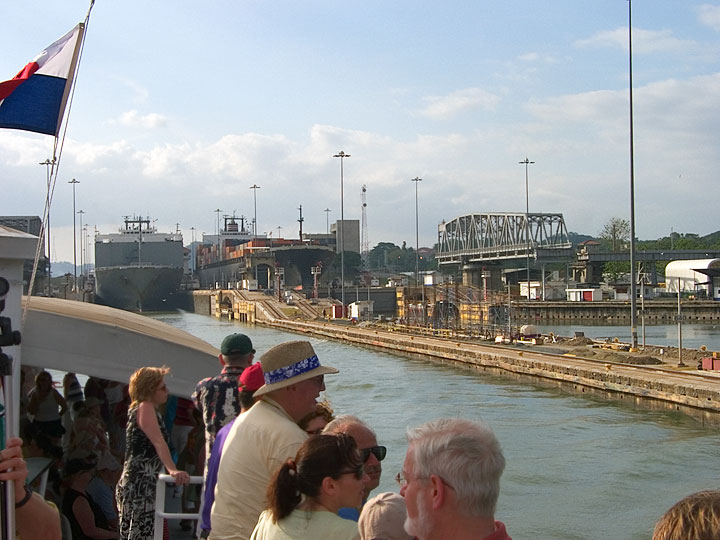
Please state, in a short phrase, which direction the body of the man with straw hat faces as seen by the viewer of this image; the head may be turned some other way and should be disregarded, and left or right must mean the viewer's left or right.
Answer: facing away from the viewer and to the right of the viewer

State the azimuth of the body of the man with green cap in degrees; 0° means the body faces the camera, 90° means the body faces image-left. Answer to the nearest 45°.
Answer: approximately 180°

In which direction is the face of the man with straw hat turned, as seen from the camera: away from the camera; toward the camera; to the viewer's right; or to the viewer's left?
to the viewer's right

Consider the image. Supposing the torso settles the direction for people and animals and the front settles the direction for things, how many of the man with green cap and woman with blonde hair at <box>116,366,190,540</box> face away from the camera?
1

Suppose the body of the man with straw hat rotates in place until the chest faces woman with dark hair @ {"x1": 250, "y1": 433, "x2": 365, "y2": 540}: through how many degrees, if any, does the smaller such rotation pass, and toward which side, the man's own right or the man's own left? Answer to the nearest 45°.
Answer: approximately 135° to the man's own right

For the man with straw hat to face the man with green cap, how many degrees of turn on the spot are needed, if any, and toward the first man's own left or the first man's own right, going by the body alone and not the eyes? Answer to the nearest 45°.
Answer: approximately 45° to the first man's own left

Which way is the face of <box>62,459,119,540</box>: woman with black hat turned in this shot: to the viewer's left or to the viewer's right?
to the viewer's right

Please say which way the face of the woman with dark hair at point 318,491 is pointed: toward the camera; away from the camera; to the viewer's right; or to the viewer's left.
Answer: to the viewer's right

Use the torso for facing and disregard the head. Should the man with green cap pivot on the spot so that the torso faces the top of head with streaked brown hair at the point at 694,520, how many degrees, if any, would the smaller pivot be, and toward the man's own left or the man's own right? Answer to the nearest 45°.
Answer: approximately 180°
